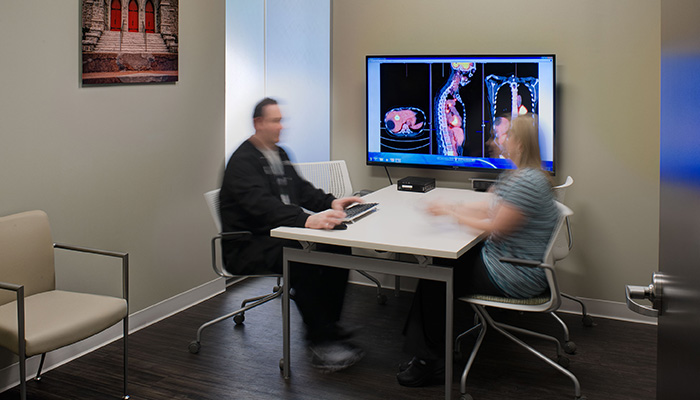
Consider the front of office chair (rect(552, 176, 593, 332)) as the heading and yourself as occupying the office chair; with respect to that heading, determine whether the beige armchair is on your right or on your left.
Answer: on your left

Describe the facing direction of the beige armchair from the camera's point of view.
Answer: facing the viewer and to the right of the viewer

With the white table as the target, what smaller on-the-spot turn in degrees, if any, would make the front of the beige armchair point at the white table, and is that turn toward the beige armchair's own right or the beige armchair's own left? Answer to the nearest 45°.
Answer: approximately 45° to the beige armchair's own left

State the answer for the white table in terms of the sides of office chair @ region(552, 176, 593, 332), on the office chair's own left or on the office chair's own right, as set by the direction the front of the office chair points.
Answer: on the office chair's own left

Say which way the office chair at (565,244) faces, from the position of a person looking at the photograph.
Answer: facing away from the viewer and to the left of the viewer

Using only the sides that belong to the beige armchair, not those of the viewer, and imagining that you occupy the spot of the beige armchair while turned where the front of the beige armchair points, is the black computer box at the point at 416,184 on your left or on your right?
on your left

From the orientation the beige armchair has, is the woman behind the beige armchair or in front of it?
in front
